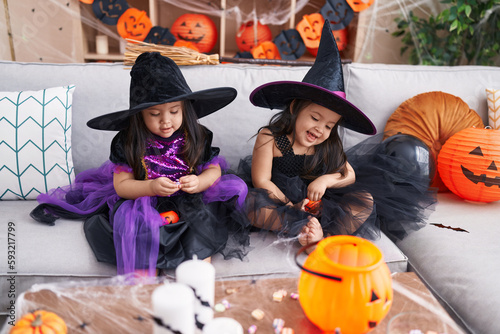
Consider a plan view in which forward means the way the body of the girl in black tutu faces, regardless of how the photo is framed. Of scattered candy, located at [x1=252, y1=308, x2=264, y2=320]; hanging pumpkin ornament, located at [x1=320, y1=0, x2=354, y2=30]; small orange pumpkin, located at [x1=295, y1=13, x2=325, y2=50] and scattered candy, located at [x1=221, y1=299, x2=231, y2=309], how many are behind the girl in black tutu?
2

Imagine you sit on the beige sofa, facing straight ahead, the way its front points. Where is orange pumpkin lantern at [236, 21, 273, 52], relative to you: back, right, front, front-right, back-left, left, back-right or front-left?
back

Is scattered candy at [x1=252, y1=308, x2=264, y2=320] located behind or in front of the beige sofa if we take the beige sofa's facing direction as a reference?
in front

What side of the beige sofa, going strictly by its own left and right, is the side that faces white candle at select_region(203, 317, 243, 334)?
front

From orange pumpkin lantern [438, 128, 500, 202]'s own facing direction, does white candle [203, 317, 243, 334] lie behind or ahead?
ahead

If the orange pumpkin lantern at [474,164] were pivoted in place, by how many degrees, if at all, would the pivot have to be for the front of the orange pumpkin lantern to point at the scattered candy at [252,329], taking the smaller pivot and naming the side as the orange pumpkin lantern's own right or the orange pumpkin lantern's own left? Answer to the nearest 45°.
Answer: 0° — it already faces it

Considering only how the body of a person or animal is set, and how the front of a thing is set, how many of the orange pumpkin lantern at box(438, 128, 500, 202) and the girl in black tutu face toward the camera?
2

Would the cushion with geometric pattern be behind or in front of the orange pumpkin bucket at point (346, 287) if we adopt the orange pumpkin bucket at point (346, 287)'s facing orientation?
behind

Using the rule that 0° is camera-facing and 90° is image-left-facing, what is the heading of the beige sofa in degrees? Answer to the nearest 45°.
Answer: approximately 0°

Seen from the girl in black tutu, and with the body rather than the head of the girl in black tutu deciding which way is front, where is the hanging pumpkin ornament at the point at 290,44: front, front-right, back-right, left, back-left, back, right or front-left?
back

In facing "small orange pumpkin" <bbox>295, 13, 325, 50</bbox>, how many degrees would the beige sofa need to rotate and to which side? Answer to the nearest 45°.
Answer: approximately 180°

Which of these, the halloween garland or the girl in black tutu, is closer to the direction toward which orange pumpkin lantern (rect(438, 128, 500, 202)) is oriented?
the girl in black tutu
